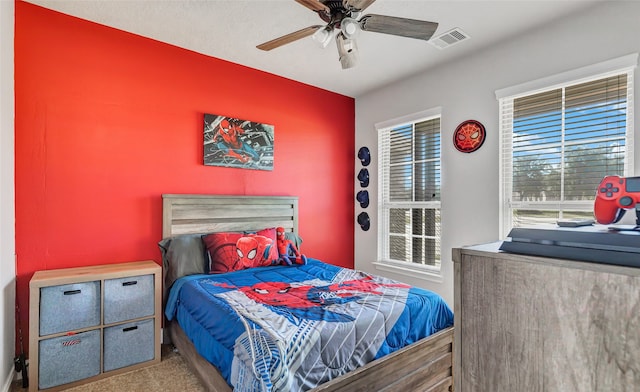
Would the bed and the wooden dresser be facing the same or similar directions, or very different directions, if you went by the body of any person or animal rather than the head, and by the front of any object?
very different directions

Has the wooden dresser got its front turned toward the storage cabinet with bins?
yes

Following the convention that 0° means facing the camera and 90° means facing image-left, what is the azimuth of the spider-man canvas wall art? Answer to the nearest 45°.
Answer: approximately 315°

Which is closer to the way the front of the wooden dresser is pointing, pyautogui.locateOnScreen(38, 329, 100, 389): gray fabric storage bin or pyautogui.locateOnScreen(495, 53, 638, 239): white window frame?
the gray fabric storage bin

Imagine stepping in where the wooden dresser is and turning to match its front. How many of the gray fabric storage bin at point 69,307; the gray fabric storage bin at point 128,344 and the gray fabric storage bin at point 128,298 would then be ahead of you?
3

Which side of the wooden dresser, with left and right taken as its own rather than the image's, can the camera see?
left

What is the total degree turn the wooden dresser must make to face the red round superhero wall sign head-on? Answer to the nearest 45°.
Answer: approximately 90° to its right
